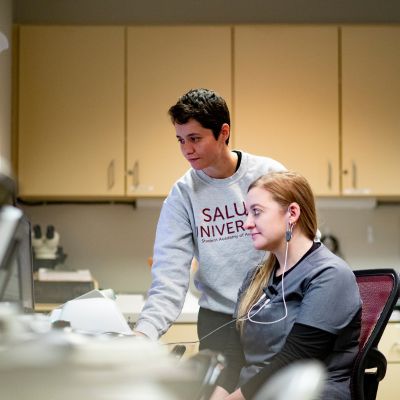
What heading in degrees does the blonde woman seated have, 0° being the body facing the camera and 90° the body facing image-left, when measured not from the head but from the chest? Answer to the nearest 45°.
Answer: approximately 45°

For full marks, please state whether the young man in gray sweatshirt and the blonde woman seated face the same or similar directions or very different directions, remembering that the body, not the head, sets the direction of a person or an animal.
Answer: same or similar directions

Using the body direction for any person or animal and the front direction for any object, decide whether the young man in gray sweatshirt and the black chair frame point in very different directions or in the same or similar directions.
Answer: same or similar directions

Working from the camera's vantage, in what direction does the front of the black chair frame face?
facing the viewer and to the left of the viewer

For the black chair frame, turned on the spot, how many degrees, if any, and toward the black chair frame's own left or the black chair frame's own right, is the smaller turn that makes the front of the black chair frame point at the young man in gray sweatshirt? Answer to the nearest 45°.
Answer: approximately 45° to the black chair frame's own right

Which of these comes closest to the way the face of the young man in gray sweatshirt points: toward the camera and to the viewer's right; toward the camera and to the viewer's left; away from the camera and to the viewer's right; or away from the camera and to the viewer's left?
toward the camera and to the viewer's left

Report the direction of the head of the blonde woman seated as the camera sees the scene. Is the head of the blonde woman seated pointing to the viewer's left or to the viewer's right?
to the viewer's left

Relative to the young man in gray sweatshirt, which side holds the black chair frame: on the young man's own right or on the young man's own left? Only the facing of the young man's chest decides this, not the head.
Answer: on the young man's own left
